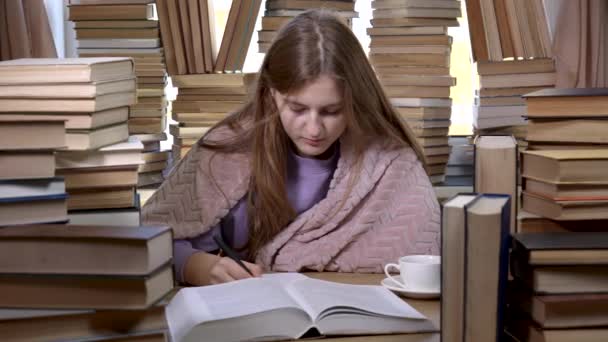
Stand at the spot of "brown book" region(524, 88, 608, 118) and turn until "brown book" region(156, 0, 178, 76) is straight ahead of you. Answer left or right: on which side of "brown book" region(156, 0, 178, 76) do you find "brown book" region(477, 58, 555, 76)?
right

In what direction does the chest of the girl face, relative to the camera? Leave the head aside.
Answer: toward the camera

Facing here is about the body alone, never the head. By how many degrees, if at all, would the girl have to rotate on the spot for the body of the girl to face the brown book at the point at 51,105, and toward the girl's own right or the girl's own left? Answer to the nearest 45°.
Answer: approximately 45° to the girl's own right

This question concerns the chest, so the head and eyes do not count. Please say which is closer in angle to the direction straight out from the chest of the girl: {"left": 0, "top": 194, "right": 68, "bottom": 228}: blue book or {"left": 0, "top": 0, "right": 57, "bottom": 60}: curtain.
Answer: the blue book

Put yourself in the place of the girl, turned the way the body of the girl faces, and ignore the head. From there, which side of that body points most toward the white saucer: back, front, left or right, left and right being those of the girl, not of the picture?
front

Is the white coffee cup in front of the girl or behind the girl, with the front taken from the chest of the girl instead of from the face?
in front

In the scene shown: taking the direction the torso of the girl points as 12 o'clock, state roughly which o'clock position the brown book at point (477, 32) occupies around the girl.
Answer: The brown book is roughly at 7 o'clock from the girl.

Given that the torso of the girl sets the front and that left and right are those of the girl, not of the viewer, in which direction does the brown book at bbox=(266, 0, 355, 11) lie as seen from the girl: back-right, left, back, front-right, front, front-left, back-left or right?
back

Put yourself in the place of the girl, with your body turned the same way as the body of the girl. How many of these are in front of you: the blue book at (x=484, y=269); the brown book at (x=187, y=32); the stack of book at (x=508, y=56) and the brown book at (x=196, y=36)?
1

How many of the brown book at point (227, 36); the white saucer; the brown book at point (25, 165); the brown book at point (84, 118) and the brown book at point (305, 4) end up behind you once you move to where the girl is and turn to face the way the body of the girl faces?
2

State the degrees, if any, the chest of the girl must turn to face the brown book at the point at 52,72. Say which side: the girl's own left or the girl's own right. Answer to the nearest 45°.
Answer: approximately 45° to the girl's own right

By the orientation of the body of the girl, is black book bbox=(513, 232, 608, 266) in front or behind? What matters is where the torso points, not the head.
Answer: in front

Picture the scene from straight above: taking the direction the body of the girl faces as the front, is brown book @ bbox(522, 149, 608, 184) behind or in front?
in front

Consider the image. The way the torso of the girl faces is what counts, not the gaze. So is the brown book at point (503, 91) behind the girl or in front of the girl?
behind

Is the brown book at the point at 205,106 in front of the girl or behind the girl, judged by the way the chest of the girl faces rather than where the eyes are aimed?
behind

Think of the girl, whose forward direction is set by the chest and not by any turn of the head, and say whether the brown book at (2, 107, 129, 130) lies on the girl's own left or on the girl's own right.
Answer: on the girl's own right
